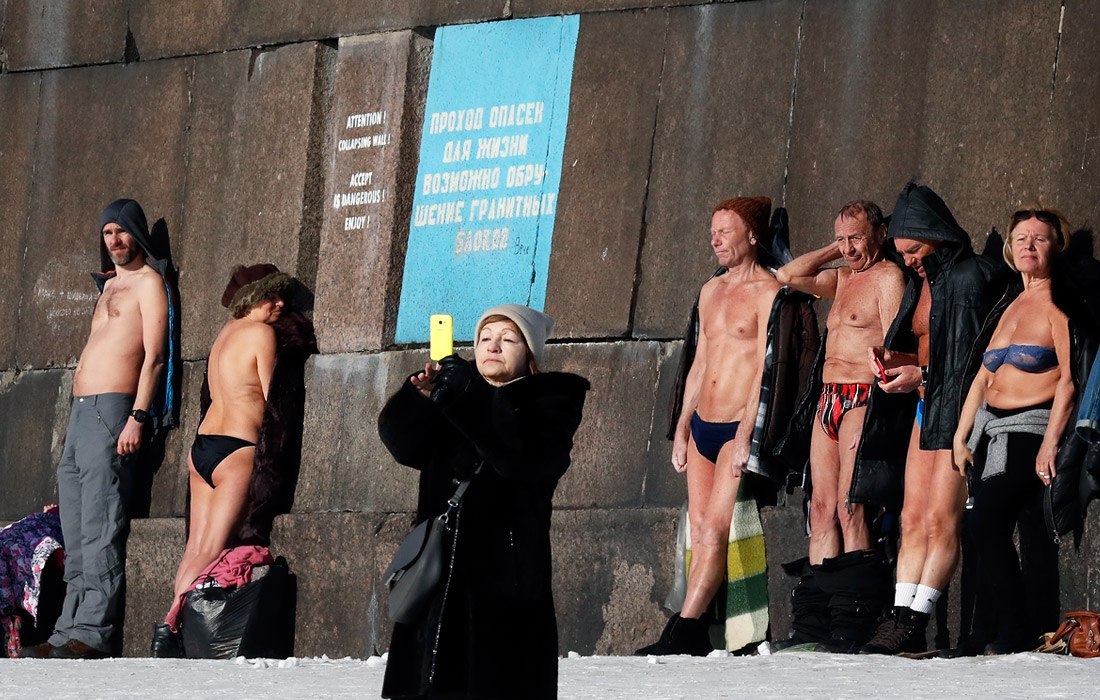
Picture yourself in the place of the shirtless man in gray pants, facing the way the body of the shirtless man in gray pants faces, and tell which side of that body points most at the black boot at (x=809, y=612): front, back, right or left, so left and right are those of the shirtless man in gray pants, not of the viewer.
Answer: left

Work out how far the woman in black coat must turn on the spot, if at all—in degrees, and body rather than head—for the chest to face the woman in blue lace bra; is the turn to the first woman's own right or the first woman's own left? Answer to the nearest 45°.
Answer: approximately 180°

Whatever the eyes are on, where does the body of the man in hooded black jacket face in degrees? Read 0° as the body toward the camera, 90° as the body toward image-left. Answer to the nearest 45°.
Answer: approximately 45°

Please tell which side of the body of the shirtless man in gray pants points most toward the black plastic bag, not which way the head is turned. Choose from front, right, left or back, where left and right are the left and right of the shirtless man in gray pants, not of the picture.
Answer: left

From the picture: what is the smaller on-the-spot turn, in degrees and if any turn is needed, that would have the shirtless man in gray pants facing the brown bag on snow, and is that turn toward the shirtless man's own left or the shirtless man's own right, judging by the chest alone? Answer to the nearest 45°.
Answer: approximately 90° to the shirtless man's own left

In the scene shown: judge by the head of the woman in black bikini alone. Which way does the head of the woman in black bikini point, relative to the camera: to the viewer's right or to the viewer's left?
to the viewer's right
